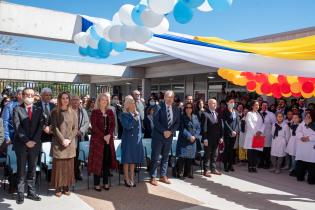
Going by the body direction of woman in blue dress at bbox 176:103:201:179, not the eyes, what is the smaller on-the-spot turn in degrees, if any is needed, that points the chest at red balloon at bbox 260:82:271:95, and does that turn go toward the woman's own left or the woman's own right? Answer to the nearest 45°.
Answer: approximately 90° to the woman's own left

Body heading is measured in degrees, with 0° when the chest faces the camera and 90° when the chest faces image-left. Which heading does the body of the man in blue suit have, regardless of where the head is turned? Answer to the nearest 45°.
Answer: approximately 315°

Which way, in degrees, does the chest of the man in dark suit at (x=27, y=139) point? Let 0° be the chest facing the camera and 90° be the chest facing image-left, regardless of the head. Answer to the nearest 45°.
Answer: approximately 0°

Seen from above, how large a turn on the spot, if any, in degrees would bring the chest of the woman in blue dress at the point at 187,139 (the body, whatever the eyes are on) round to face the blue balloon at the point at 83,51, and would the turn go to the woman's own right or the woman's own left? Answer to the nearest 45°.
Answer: approximately 135° to the woman's own right
